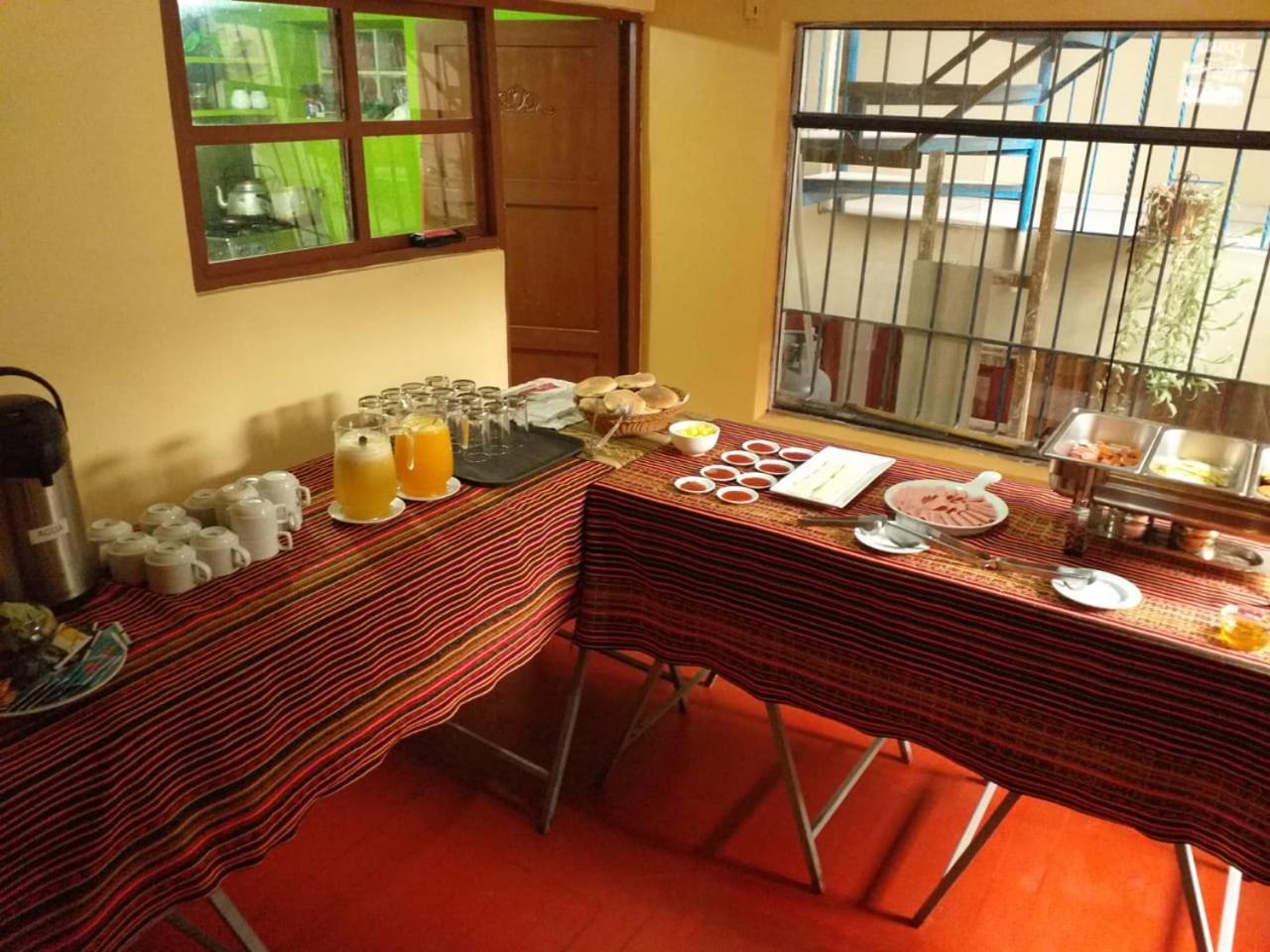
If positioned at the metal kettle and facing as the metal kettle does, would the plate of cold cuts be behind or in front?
behind

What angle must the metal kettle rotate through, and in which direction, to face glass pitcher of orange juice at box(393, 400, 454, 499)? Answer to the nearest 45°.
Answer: approximately 135° to its left

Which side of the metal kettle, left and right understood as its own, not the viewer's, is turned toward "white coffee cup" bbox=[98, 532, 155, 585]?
left

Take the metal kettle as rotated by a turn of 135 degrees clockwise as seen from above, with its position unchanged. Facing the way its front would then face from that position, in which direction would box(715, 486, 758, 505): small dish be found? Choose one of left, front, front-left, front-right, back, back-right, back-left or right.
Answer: right

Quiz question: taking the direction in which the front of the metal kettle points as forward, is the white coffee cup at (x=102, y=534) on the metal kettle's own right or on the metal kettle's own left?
on the metal kettle's own left

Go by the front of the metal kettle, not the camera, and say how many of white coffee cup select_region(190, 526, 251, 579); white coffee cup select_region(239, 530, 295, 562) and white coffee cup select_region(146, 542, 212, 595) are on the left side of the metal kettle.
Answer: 3

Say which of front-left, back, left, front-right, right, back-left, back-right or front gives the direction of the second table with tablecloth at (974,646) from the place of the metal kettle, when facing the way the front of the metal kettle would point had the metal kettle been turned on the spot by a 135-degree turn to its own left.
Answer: front

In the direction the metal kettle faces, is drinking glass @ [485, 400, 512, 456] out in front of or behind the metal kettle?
behind

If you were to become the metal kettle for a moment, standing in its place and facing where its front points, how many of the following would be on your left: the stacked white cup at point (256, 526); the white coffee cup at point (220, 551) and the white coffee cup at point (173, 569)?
3

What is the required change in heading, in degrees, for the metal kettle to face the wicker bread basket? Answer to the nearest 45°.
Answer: approximately 135° to its left

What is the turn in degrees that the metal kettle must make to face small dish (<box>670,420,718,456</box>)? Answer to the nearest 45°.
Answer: approximately 135° to its left
